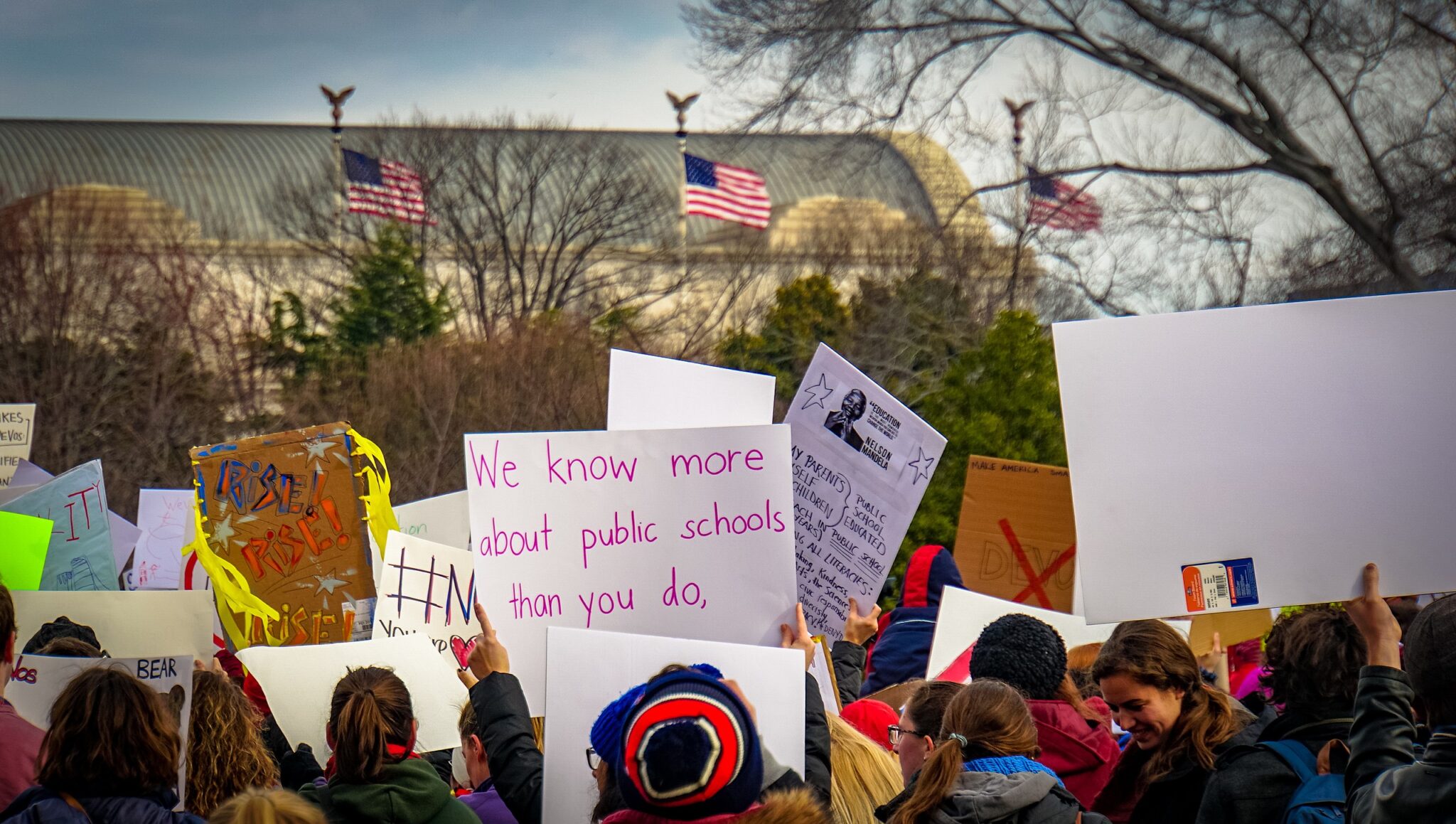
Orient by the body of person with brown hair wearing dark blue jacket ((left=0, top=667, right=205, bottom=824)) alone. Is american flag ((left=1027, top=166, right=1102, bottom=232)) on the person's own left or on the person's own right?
on the person's own right

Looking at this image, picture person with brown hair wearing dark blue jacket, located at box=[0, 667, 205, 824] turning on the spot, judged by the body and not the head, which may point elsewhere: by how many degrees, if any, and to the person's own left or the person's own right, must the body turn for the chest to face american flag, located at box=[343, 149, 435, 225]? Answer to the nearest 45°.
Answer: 0° — they already face it

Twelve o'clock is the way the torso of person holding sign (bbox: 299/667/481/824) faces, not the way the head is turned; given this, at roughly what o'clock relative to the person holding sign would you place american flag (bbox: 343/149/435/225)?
The american flag is roughly at 12 o'clock from the person holding sign.

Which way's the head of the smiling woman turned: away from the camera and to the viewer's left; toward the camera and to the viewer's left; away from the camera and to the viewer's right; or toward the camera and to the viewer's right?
toward the camera and to the viewer's left

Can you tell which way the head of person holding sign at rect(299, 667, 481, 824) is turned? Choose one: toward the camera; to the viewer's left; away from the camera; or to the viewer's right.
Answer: away from the camera

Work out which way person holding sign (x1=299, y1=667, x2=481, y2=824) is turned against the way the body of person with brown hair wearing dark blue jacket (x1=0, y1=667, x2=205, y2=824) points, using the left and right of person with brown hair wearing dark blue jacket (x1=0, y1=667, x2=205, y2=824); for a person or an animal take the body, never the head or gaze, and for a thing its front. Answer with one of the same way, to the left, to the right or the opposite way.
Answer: the same way

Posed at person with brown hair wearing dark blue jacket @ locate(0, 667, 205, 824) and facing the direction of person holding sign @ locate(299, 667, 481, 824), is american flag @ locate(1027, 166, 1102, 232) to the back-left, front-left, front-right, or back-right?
front-left

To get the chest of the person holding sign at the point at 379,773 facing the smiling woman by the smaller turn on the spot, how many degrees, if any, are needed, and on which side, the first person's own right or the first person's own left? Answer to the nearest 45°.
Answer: approximately 90° to the first person's own right

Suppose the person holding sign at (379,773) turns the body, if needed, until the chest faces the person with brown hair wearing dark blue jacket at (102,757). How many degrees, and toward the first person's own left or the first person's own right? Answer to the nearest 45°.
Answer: approximately 90° to the first person's own left

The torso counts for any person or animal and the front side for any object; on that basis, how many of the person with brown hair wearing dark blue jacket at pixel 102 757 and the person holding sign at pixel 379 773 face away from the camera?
2

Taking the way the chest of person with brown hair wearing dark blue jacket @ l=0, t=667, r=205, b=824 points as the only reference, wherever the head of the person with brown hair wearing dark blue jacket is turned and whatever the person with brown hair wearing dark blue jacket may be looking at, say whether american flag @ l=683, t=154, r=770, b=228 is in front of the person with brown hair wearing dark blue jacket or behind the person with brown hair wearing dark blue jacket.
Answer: in front

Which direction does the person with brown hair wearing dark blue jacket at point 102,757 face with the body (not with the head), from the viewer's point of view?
away from the camera

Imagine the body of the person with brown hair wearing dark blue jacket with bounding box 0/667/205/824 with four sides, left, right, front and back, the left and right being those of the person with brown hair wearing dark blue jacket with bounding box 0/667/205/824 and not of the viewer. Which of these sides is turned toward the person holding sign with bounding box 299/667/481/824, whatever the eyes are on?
right

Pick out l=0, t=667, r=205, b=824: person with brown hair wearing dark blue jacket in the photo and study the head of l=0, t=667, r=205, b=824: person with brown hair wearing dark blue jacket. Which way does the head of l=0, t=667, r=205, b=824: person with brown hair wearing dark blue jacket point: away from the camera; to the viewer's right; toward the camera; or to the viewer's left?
away from the camera

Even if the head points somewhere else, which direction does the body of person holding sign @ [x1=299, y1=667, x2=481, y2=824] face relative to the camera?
away from the camera
